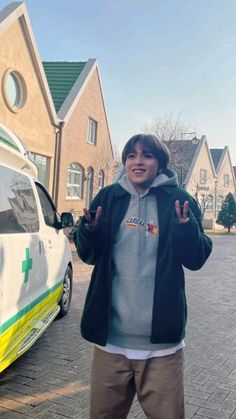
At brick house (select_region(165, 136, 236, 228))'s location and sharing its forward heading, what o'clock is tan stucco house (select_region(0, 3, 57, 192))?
tan stucco house (select_region(0, 3, 57, 192)) is roughly at 2 o'clock from brick house (select_region(165, 136, 236, 228)).

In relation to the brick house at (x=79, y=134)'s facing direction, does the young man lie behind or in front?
in front

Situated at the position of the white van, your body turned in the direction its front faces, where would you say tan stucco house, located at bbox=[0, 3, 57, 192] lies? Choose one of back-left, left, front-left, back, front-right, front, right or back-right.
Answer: front-left

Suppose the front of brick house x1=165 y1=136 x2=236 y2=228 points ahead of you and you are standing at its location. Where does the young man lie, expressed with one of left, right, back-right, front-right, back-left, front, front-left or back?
front-right

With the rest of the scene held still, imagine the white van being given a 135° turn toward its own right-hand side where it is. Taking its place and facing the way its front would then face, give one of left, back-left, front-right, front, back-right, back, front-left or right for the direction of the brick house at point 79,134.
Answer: back

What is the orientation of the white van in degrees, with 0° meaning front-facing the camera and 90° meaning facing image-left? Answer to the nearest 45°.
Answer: approximately 225°

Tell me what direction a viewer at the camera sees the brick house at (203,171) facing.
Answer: facing the viewer and to the right of the viewer

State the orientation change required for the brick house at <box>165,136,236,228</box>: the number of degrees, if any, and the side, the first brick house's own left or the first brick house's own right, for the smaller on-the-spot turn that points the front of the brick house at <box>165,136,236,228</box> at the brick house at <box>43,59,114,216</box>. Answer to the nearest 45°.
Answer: approximately 45° to the first brick house's own right

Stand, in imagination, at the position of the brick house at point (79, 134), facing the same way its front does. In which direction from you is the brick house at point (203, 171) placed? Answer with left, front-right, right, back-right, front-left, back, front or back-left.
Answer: left

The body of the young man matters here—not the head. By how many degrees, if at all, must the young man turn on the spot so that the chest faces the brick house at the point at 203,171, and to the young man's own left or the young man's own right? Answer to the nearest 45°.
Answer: approximately 180°

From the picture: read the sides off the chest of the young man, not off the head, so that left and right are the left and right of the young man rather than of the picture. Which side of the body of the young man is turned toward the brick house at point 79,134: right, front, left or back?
back

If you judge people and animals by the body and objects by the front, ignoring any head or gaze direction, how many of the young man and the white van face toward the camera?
1
